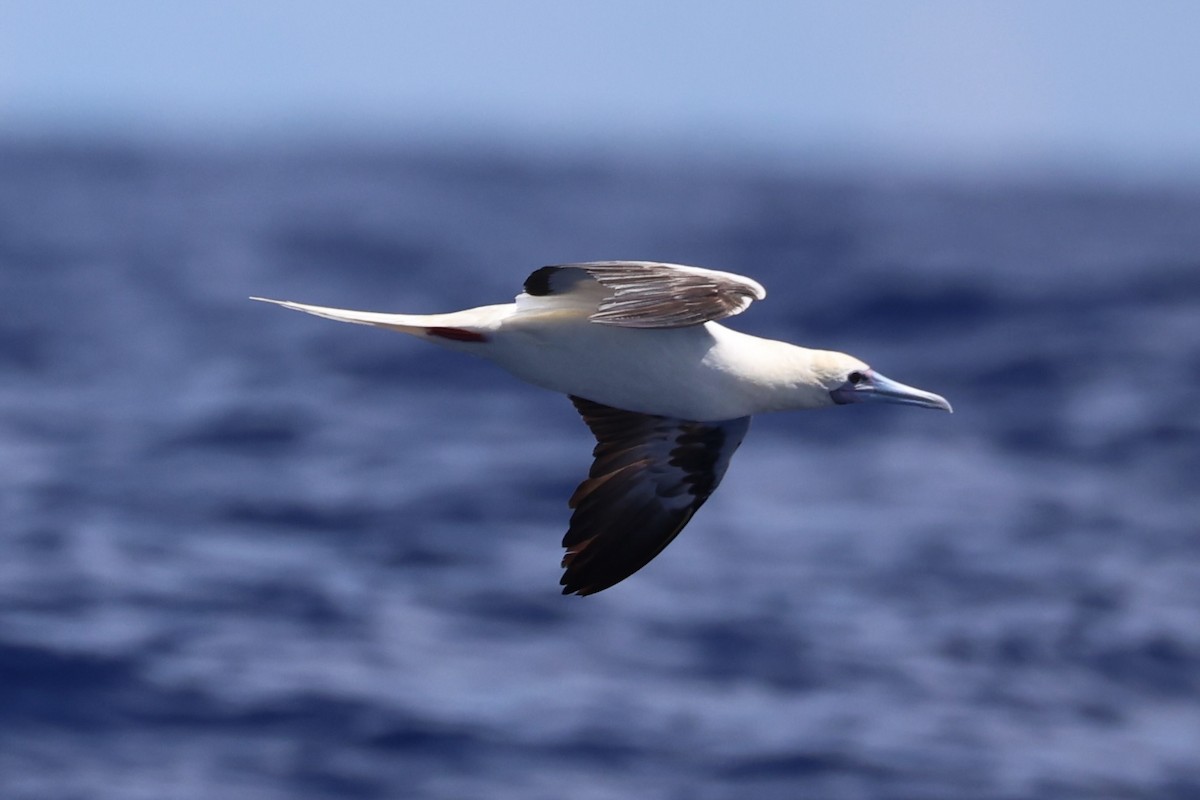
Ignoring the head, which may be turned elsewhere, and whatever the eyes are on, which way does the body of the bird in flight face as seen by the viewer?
to the viewer's right
